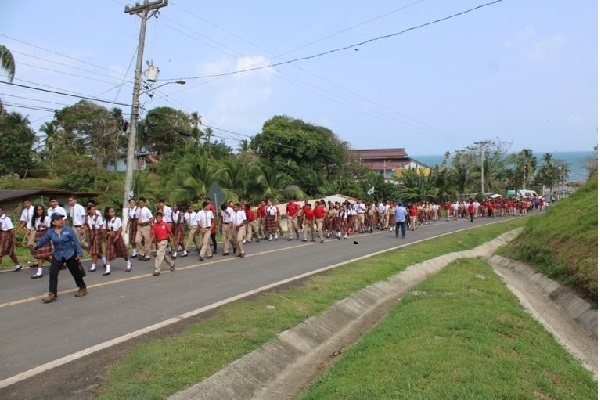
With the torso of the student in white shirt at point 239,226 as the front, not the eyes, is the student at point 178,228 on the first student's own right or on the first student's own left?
on the first student's own right

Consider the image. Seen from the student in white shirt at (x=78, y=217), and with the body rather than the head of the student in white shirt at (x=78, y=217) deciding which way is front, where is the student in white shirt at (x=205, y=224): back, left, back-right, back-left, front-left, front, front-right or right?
back-left

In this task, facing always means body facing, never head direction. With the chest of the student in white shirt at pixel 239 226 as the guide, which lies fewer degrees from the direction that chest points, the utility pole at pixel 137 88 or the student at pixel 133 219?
the student

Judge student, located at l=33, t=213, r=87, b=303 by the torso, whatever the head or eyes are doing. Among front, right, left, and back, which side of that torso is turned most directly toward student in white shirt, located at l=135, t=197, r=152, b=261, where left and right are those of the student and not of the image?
back

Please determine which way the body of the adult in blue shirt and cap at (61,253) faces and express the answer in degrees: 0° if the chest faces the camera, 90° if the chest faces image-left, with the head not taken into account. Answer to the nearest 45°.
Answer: approximately 45°

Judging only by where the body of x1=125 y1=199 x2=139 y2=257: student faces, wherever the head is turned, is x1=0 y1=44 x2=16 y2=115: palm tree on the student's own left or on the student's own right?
on the student's own right
